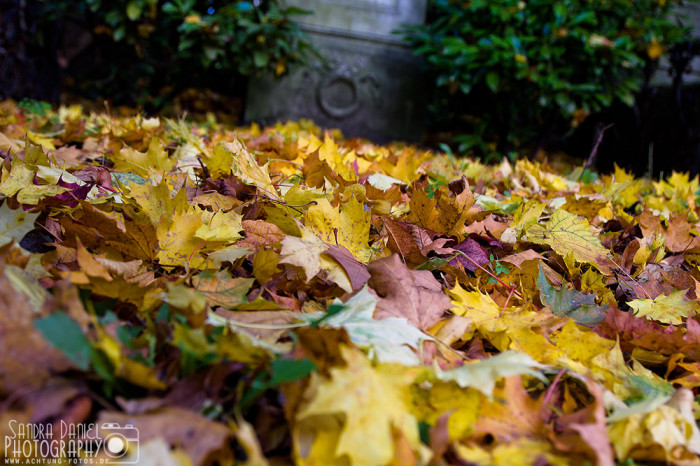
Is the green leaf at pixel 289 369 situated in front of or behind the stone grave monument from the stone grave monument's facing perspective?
in front

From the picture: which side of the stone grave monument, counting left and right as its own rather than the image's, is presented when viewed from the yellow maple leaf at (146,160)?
front

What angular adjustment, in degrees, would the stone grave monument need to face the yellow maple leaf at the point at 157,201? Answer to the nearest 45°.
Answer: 0° — it already faces it

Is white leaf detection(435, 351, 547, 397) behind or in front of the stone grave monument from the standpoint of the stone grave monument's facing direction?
in front

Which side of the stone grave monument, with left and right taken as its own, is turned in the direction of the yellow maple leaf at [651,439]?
front

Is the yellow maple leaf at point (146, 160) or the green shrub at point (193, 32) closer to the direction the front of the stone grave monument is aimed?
the yellow maple leaf

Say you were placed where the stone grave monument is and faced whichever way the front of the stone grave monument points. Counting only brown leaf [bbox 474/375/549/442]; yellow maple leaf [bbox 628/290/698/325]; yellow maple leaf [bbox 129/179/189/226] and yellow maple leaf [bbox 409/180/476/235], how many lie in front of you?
4

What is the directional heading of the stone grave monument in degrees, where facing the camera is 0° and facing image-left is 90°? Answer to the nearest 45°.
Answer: approximately 0°

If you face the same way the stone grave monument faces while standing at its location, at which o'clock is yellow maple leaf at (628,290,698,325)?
The yellow maple leaf is roughly at 12 o'clock from the stone grave monument.

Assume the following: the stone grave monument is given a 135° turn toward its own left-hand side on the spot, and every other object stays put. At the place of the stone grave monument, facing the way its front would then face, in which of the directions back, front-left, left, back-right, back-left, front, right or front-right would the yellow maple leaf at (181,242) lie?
back-right

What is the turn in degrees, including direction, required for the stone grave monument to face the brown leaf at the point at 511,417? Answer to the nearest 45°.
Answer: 0° — it already faces it

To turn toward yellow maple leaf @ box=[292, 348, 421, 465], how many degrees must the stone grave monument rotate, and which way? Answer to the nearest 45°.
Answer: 0° — it already faces it
